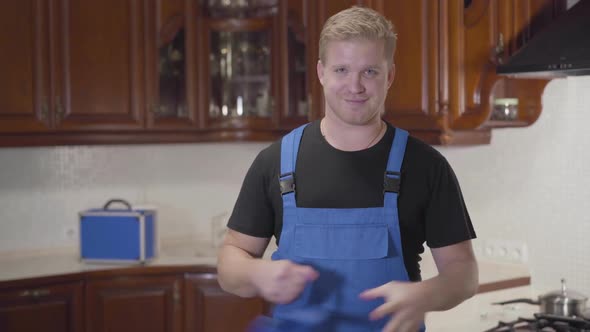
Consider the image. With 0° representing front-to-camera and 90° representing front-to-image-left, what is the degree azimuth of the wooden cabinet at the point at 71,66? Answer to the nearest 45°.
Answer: approximately 0°

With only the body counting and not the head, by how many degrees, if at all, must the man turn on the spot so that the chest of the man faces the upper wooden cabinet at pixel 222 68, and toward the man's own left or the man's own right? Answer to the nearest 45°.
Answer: approximately 180°

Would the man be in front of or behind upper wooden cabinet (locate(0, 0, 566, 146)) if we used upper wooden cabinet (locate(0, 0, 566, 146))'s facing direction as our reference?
in front

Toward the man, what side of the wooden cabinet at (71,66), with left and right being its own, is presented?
front

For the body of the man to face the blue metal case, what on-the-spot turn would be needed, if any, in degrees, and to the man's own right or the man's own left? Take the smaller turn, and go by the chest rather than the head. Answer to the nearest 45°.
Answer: approximately 135° to the man's own right

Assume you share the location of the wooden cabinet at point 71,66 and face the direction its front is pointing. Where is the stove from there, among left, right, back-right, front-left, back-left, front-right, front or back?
front-left

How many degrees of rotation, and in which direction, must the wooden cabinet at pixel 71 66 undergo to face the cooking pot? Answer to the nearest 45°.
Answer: approximately 45° to its left
